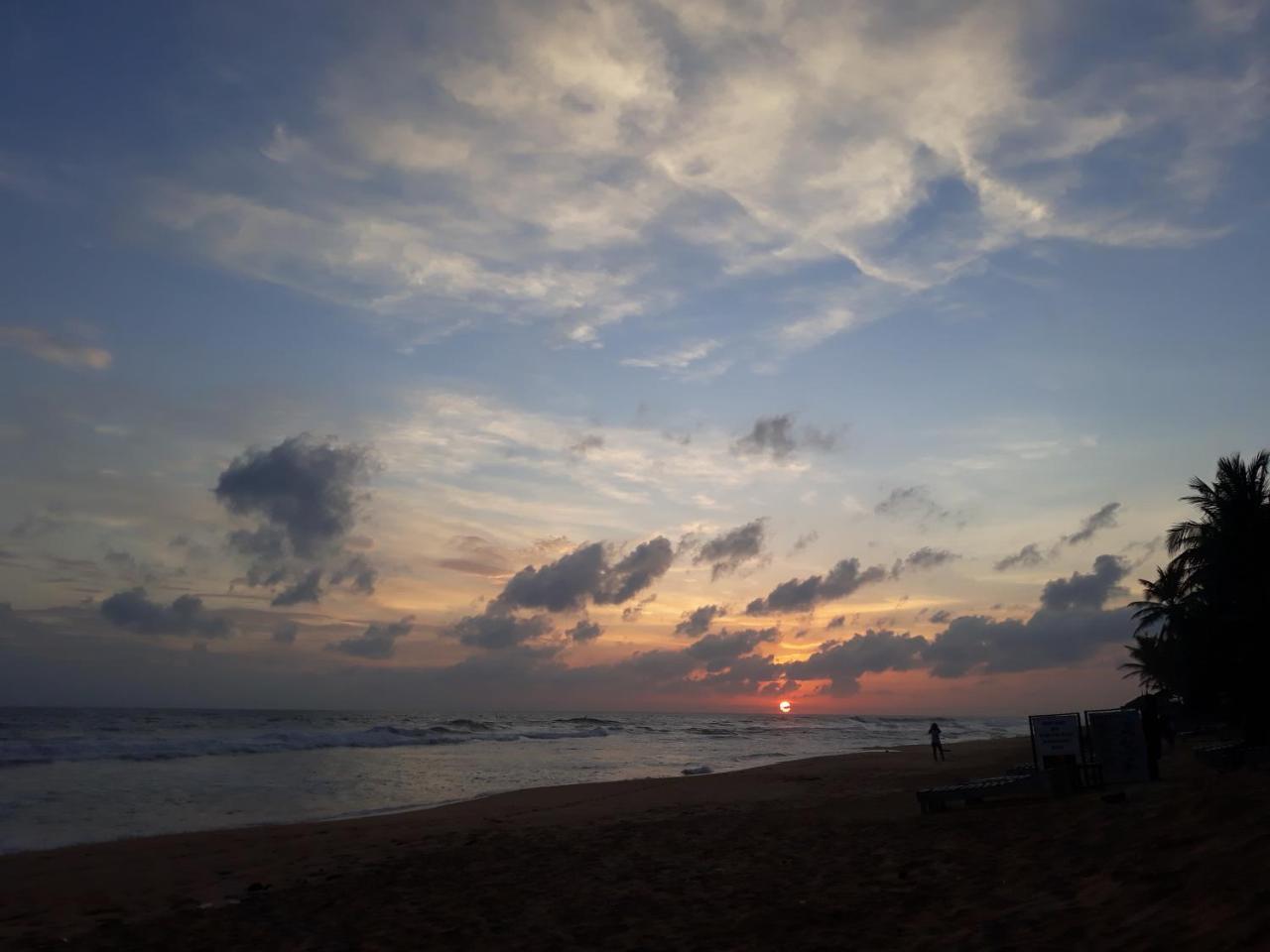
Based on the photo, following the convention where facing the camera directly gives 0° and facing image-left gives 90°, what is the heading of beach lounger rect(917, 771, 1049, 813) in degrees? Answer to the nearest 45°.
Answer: approximately 90°

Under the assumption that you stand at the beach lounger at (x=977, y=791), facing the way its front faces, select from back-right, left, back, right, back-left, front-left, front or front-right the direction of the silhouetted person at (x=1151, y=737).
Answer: back-right

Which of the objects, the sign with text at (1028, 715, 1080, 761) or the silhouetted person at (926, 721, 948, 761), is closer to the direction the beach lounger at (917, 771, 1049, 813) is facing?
the silhouetted person

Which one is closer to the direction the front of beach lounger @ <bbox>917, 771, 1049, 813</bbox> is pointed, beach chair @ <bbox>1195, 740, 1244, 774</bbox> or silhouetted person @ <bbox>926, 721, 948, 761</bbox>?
the silhouetted person

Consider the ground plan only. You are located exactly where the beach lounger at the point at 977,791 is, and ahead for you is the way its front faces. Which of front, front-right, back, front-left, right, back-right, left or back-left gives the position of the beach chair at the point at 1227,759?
back-right

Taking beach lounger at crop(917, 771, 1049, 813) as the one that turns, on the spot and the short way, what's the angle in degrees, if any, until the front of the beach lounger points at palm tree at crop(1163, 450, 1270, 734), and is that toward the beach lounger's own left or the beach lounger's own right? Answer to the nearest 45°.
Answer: approximately 135° to the beach lounger's own right

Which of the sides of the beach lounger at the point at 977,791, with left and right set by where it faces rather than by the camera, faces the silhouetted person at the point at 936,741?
right

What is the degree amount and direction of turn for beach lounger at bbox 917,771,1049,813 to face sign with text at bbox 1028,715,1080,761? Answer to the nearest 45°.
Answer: approximately 135° to its right

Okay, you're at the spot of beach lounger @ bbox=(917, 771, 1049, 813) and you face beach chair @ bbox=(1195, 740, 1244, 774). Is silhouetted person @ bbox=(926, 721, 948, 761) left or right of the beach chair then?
left
